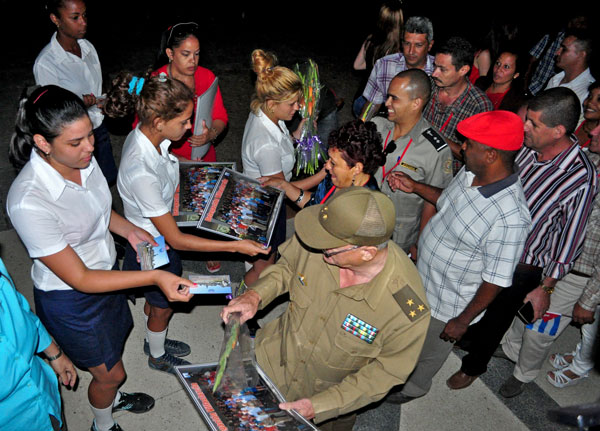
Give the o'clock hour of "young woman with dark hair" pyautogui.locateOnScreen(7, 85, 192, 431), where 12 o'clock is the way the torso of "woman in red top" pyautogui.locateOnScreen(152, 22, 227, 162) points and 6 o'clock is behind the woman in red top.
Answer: The young woman with dark hair is roughly at 2 o'clock from the woman in red top.

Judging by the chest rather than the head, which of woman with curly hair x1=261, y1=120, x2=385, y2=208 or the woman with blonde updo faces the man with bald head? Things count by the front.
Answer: the woman with blonde updo

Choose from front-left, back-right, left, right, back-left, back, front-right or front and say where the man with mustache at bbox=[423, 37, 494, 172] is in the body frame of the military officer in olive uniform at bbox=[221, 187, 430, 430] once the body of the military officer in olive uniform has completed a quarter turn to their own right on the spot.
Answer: front-right

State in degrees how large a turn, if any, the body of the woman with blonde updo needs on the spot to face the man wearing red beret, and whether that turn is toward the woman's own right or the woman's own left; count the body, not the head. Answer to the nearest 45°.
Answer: approximately 45° to the woman's own right

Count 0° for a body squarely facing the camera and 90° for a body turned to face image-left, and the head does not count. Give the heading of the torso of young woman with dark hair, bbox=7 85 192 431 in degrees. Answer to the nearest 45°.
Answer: approximately 315°

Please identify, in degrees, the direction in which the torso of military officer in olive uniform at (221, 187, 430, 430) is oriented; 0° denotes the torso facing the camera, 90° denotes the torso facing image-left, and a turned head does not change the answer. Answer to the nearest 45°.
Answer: approximately 45°

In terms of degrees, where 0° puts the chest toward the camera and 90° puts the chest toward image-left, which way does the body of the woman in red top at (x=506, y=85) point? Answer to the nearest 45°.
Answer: approximately 45°

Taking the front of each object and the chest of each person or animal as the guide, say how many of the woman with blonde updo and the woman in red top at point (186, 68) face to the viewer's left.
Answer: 0

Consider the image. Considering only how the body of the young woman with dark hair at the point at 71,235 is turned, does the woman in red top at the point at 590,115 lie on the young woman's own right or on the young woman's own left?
on the young woman's own left

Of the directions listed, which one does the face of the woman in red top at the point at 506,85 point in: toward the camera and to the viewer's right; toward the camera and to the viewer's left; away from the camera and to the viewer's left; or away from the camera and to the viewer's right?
toward the camera and to the viewer's left

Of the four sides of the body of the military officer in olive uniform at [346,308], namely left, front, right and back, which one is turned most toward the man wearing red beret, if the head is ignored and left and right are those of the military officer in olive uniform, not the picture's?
back

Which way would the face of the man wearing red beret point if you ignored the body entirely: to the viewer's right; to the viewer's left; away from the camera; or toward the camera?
to the viewer's left

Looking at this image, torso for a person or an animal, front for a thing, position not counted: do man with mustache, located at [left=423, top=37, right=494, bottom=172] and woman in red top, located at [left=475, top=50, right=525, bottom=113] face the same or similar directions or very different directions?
same or similar directions
